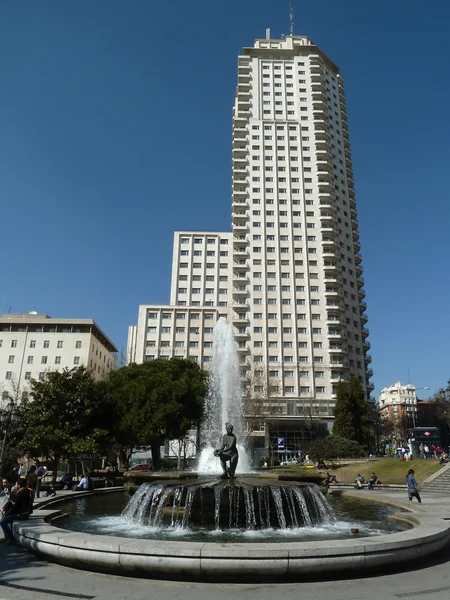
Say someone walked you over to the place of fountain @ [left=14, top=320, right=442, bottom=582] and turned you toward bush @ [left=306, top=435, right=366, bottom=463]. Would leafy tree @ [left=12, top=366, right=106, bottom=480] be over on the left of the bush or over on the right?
left

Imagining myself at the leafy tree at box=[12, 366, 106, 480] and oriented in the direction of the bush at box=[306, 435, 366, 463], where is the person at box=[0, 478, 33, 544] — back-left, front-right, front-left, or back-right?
back-right

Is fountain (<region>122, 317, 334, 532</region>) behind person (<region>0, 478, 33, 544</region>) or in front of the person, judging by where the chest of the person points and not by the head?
behind
